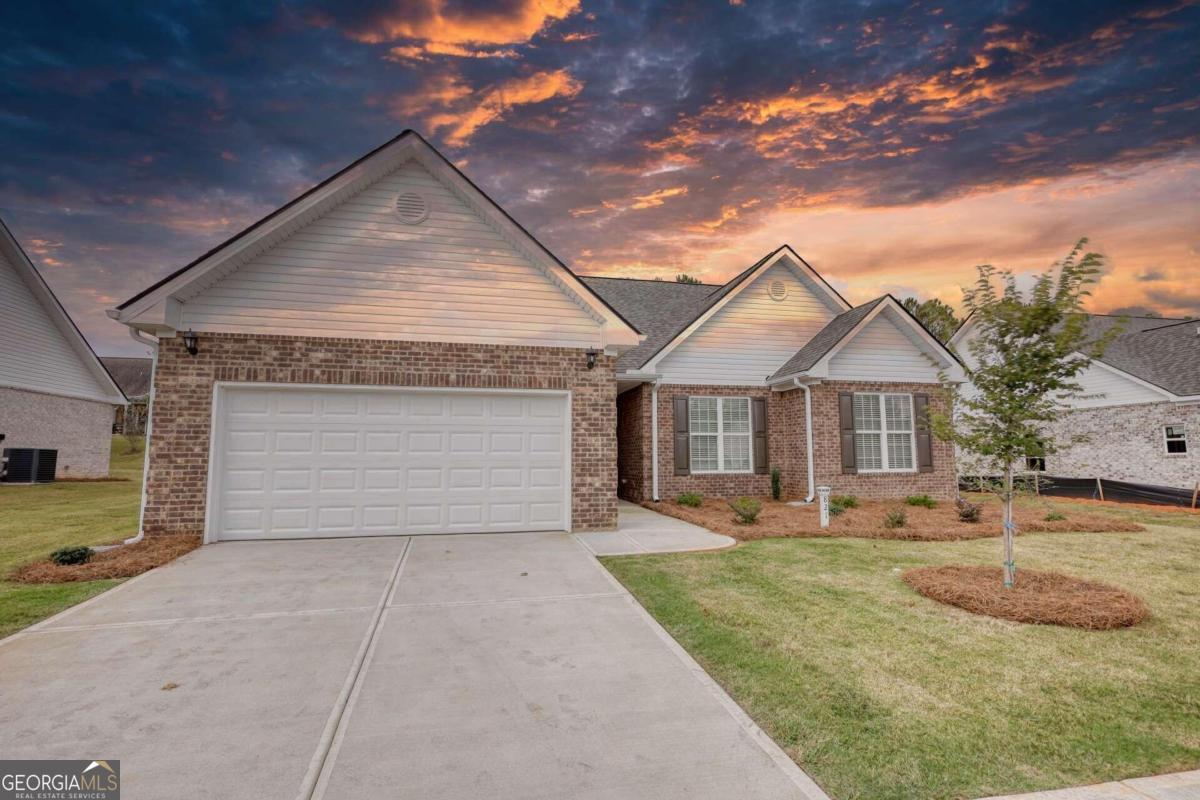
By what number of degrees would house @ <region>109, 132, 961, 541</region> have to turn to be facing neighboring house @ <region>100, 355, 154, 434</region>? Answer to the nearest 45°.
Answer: approximately 135° to its right

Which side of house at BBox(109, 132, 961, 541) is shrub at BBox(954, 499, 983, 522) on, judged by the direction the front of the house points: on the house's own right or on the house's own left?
on the house's own left

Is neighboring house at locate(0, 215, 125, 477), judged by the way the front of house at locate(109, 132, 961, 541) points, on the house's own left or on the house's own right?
on the house's own right

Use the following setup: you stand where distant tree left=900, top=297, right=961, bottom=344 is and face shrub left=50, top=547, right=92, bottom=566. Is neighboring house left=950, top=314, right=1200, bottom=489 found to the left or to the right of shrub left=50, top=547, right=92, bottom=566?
left

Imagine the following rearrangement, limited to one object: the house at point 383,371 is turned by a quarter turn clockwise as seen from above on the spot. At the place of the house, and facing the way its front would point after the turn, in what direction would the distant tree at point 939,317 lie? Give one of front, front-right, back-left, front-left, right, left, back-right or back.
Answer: back-right

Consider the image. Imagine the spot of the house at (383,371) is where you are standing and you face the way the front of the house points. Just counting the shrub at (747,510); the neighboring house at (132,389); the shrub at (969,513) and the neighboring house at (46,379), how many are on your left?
2

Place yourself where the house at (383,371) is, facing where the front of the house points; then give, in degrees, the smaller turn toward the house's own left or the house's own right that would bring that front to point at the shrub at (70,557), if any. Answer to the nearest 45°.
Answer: approximately 45° to the house's own right

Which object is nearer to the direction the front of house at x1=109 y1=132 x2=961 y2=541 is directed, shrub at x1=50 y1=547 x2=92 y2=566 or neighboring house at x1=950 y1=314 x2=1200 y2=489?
the shrub

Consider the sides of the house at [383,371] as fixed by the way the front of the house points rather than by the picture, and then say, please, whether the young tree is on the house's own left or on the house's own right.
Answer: on the house's own left

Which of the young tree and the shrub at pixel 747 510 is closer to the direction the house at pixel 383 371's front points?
the young tree

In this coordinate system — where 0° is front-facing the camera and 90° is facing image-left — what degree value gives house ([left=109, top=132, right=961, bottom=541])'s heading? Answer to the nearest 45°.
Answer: approximately 0°

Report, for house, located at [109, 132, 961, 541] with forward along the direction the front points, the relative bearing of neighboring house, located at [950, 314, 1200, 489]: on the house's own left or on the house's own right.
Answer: on the house's own left

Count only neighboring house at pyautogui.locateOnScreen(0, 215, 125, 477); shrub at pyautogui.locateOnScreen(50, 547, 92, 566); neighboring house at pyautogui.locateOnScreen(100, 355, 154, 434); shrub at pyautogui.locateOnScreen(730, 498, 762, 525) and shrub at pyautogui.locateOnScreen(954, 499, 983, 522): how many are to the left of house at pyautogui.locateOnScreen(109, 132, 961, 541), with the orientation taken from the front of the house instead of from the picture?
2

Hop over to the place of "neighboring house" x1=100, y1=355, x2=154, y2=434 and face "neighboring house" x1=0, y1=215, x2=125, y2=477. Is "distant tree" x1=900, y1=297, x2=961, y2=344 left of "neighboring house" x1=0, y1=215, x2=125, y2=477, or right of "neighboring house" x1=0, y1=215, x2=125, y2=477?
left

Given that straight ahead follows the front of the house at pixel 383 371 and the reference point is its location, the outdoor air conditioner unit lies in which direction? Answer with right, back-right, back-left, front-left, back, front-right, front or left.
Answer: back-right
